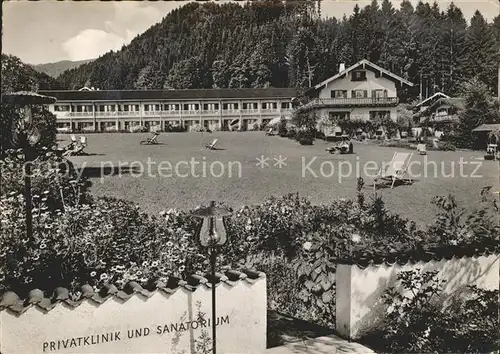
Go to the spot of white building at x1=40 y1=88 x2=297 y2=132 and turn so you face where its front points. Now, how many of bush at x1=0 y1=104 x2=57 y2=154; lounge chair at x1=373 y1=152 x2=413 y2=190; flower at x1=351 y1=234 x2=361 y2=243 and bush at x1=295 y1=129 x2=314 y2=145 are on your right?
1

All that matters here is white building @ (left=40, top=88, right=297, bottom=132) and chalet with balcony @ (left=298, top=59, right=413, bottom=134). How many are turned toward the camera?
2

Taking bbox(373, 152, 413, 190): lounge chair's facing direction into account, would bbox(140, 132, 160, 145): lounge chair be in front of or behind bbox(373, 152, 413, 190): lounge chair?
in front

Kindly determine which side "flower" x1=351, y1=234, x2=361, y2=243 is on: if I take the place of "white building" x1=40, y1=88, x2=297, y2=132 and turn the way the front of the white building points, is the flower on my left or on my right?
on my left

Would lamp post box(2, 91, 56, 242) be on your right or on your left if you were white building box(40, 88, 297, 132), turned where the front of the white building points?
on your right

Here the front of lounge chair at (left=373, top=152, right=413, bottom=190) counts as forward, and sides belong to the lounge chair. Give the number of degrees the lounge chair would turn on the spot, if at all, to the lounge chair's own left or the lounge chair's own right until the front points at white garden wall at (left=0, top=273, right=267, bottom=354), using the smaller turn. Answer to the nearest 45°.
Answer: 0° — it already faces it

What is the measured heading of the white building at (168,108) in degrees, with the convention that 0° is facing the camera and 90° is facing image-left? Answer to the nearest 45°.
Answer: approximately 0°

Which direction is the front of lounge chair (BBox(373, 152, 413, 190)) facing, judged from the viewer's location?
facing the viewer and to the left of the viewer

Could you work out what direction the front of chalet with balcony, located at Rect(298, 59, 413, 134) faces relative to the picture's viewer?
facing the viewer
